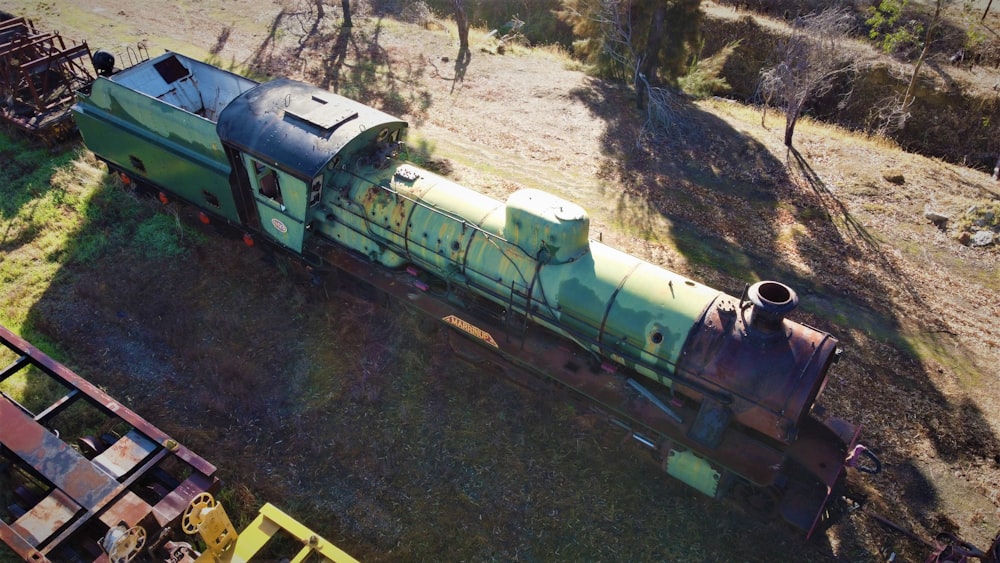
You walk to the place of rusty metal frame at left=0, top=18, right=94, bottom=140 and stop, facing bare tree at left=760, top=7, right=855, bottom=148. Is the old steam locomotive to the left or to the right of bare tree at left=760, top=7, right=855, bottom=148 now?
right

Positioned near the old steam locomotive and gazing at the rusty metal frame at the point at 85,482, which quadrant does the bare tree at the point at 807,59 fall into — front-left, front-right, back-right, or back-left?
back-right

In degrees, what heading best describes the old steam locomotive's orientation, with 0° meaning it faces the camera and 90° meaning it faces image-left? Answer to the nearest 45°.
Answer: approximately 315°

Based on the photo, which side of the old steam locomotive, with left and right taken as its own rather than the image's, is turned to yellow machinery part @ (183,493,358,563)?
right

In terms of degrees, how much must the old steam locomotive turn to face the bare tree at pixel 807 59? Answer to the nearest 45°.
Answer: approximately 90° to its left

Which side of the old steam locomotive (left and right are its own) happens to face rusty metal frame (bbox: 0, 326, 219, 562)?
right

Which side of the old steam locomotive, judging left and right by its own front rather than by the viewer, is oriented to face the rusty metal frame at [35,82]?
back
